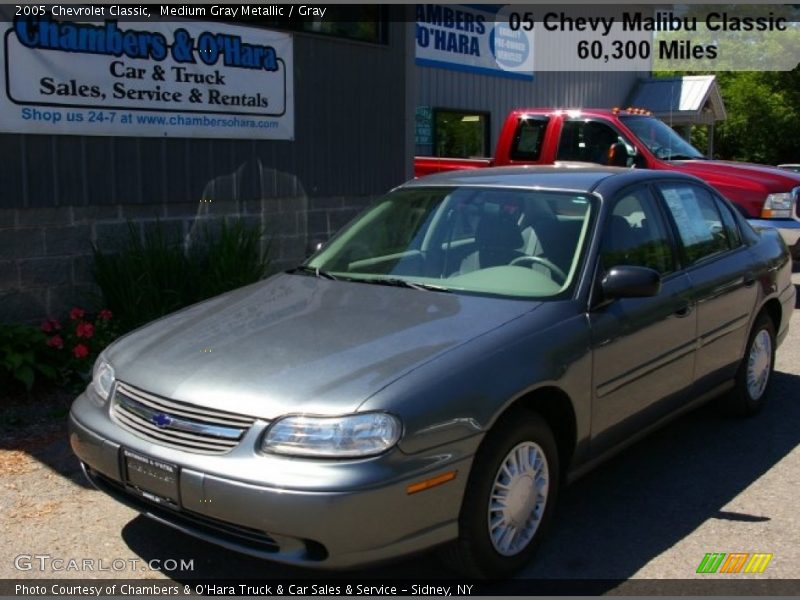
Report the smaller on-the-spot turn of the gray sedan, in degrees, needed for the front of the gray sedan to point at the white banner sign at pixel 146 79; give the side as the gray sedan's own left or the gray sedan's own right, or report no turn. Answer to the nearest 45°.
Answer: approximately 90° to the gray sedan's own right

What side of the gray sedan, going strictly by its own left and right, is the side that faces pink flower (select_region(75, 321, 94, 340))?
right

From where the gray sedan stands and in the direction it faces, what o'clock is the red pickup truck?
The red pickup truck is roughly at 5 o'clock from the gray sedan.

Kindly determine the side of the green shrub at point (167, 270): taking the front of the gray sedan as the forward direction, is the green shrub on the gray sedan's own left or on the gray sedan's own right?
on the gray sedan's own right

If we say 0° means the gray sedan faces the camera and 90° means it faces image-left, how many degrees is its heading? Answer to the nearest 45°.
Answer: approximately 45°

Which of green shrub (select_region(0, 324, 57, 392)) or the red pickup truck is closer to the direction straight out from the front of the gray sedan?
the green shrub

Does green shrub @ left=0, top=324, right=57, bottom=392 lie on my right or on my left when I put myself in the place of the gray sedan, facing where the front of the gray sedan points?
on my right
